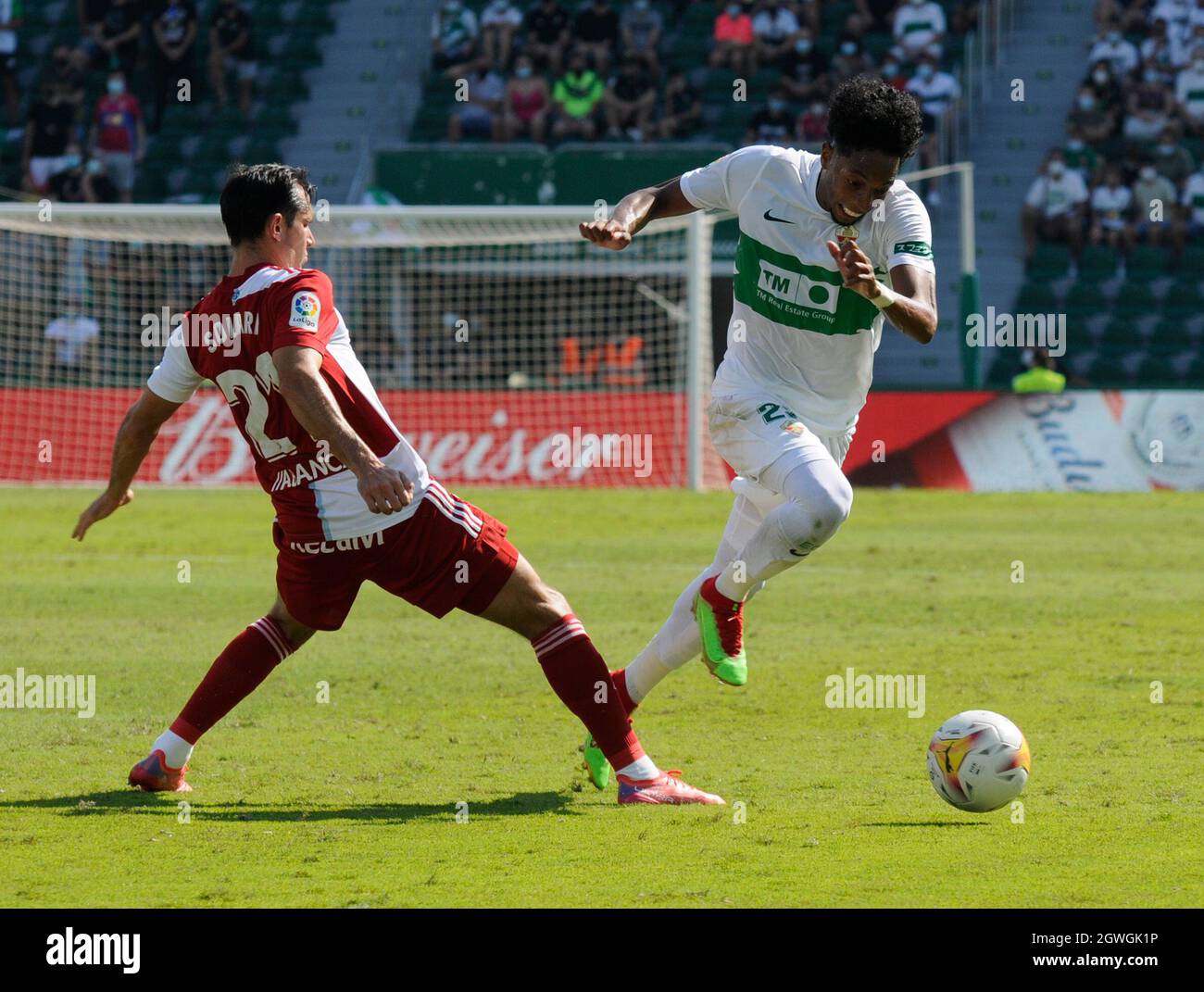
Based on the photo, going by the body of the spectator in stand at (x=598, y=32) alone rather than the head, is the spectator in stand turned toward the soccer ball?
yes

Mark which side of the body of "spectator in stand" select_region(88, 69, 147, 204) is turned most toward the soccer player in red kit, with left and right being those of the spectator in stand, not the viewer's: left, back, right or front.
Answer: front

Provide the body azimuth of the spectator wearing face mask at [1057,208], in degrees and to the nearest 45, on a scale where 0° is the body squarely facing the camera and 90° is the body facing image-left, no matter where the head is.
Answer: approximately 0°

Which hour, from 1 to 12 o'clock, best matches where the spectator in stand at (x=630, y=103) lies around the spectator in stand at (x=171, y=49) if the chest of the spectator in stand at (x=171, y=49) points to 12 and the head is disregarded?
the spectator in stand at (x=630, y=103) is roughly at 10 o'clock from the spectator in stand at (x=171, y=49).

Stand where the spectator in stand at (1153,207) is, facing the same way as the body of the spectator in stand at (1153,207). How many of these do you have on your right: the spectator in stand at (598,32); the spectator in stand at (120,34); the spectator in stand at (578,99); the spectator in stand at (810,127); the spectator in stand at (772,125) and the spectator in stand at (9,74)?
6

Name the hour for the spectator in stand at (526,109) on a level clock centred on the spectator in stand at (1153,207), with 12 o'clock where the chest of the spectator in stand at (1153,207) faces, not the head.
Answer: the spectator in stand at (526,109) is roughly at 3 o'clock from the spectator in stand at (1153,207).

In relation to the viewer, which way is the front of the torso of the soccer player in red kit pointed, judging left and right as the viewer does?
facing away from the viewer and to the right of the viewer

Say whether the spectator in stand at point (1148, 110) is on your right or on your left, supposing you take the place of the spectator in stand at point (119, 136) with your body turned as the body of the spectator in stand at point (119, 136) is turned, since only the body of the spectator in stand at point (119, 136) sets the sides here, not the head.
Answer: on your left

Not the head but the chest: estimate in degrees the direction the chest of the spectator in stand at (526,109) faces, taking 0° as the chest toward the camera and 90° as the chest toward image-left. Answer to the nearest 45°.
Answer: approximately 0°
